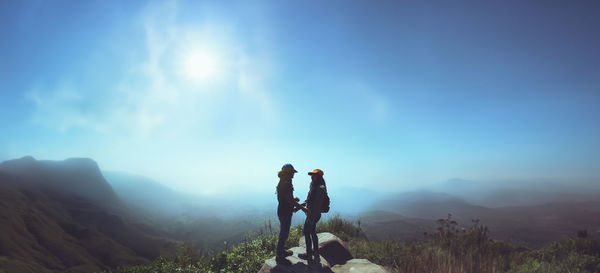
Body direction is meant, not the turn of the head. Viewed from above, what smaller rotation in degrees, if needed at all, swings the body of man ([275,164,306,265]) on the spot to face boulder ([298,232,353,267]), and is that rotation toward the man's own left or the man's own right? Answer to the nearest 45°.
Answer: approximately 45° to the man's own left

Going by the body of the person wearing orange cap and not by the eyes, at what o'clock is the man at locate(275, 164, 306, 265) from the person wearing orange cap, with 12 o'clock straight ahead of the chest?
The man is roughly at 11 o'clock from the person wearing orange cap.

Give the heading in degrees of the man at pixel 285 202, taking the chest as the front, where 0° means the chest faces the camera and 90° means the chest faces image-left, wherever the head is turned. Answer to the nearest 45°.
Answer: approximately 270°

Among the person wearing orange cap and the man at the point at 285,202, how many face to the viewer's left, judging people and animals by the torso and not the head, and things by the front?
1

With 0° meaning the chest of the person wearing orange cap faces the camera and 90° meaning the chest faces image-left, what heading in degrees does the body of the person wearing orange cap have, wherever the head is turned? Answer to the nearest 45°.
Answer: approximately 90°

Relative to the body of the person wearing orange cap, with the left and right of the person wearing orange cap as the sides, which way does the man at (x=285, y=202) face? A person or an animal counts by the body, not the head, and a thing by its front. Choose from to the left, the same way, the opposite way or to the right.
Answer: the opposite way
